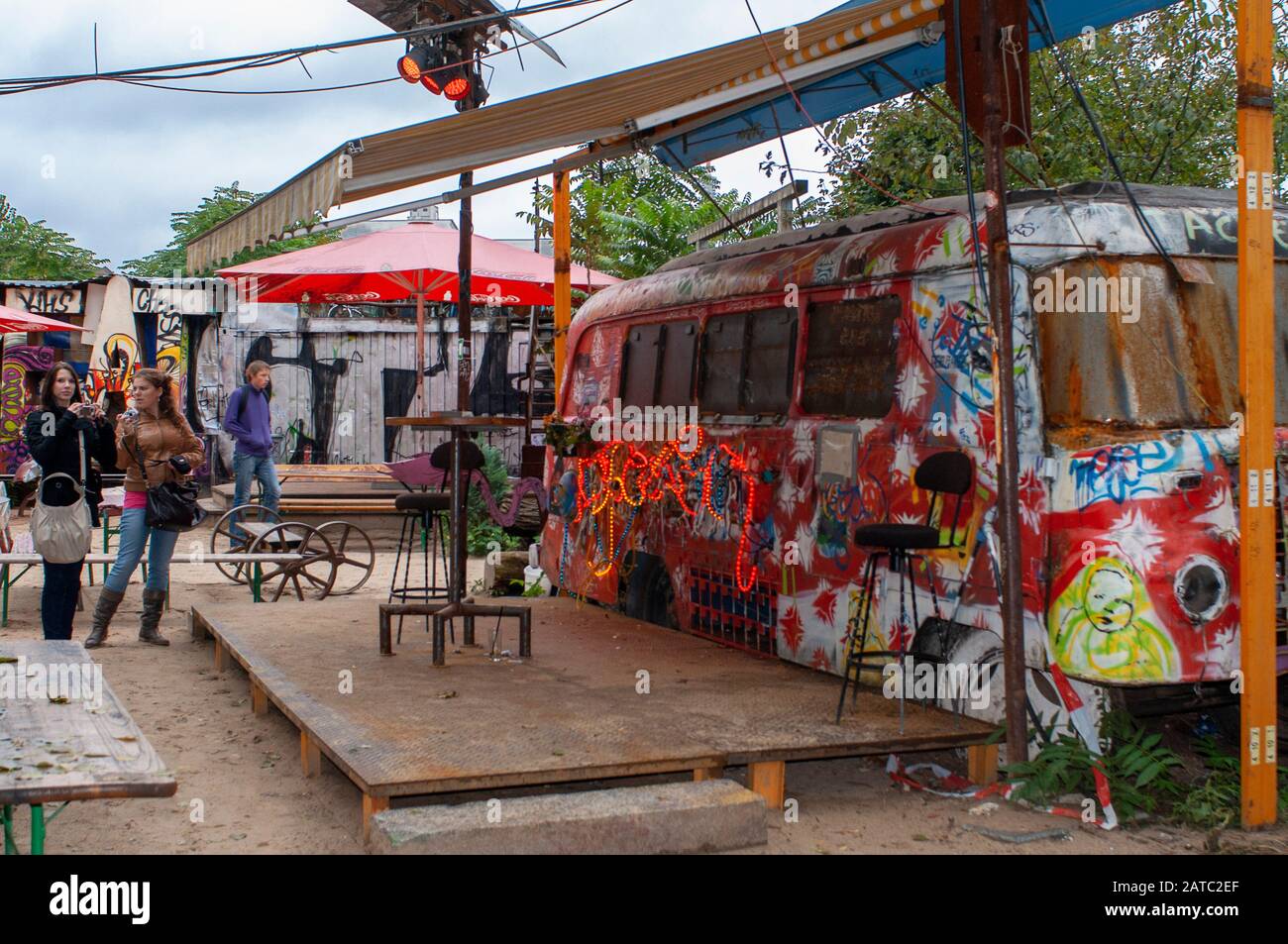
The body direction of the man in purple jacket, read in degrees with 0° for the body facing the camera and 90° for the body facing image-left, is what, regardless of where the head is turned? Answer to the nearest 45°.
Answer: approximately 315°

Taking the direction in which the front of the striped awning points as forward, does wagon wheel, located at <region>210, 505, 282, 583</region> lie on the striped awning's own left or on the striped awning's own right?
on the striped awning's own right

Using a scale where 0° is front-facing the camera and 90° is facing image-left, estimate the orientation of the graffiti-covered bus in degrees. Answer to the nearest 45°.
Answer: approximately 315°

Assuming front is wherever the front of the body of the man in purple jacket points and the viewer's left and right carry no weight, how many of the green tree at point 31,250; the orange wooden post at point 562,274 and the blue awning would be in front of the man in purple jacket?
2

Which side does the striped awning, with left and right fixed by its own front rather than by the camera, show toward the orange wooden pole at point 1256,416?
left

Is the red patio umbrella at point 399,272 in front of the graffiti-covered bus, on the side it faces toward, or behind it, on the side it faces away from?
behind

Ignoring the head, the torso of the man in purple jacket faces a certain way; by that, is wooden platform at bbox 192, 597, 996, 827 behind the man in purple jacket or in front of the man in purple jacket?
in front

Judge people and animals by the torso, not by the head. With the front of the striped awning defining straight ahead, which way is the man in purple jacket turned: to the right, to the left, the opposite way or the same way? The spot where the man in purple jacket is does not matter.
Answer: to the left

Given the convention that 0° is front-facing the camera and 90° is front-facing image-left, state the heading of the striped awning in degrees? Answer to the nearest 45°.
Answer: approximately 45°
